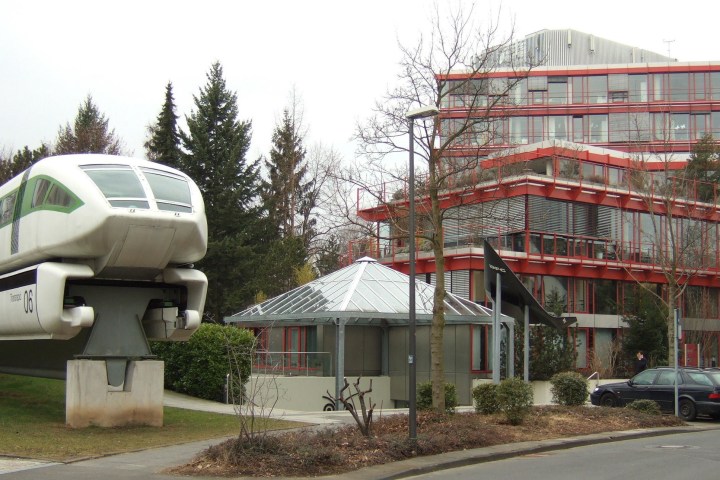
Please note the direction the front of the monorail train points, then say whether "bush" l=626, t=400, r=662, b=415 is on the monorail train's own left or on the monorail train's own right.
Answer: on the monorail train's own left

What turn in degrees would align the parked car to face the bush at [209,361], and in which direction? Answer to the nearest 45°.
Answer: approximately 45° to its left

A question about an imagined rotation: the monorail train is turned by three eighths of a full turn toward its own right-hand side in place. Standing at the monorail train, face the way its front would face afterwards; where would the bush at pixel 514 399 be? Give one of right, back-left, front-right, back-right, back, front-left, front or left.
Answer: back

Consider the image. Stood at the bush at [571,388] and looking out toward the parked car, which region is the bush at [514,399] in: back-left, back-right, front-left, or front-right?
back-right

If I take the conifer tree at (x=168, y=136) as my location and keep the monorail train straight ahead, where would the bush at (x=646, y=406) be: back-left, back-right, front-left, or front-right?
front-left

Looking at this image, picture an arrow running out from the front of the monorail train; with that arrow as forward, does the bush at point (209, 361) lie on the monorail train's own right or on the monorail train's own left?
on the monorail train's own left

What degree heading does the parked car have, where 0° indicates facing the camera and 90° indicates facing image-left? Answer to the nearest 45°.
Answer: approximately 135°

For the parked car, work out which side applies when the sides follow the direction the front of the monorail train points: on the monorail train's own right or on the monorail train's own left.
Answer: on the monorail train's own left

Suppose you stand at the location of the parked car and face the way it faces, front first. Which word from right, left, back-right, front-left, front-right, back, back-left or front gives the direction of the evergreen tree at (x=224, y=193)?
front

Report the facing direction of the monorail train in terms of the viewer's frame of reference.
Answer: facing the viewer and to the right of the viewer
